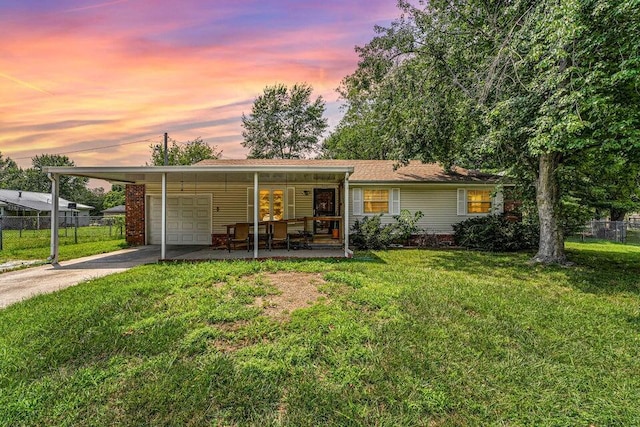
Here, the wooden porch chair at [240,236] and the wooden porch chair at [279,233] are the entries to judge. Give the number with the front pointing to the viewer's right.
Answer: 0

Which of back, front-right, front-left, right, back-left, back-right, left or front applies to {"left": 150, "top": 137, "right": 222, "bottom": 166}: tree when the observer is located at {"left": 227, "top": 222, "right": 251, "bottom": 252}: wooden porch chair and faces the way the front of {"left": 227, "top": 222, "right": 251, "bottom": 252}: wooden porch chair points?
back-right

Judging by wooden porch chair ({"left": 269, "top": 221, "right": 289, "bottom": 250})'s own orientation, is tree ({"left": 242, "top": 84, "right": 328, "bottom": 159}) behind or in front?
behind

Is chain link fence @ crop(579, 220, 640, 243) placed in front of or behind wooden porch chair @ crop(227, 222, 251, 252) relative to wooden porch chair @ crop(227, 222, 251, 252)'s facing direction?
behind

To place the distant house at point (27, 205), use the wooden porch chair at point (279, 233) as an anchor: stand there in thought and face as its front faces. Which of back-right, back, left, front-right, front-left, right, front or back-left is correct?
back-right

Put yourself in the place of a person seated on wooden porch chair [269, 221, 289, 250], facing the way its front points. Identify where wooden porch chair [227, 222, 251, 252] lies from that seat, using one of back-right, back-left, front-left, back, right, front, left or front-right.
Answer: right

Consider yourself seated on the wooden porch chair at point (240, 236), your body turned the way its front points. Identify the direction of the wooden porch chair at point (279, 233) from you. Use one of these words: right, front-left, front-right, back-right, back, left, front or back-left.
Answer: back-left

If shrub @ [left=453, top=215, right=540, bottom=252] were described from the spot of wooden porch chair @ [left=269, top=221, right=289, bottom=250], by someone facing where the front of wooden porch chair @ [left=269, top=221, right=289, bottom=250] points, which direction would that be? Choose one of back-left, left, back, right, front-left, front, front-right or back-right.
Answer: left

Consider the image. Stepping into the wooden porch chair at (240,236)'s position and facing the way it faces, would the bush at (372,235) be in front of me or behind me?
behind

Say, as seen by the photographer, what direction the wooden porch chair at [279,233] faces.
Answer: facing the viewer

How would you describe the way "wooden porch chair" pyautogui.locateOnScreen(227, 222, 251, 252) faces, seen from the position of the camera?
facing the viewer and to the left of the viewer

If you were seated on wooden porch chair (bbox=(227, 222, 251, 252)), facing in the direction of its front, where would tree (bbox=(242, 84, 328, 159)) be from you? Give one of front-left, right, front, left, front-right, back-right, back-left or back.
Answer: back-right

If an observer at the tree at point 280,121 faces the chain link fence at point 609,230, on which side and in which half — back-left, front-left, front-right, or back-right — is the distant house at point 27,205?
back-right

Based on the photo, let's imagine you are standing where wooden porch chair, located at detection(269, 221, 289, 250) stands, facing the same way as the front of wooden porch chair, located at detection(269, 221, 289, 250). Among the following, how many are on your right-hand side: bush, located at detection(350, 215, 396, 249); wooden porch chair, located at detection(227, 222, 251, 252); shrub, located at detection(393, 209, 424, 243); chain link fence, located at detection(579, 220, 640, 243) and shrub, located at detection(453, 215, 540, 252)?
1

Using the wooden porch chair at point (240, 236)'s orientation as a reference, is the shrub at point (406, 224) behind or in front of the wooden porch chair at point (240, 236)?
behind

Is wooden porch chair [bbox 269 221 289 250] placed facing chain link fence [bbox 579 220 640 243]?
no
